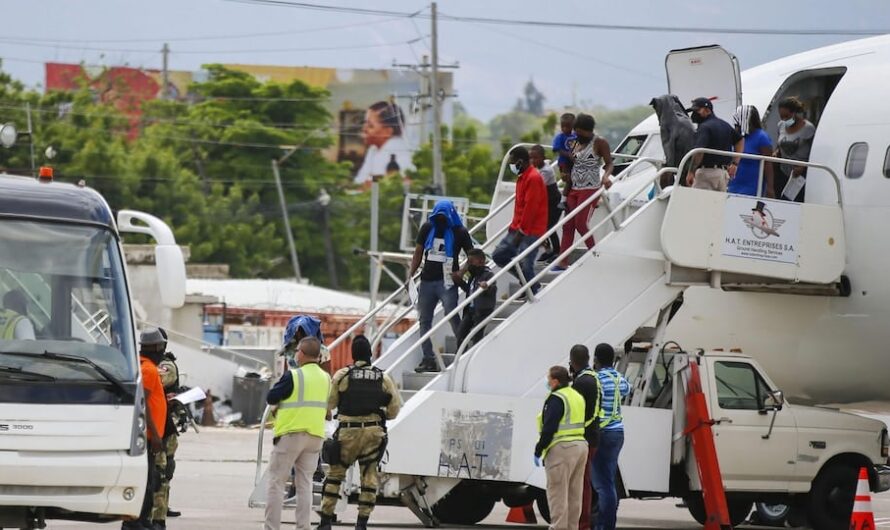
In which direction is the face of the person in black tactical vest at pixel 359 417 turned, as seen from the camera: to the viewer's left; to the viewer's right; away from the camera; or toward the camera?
away from the camera

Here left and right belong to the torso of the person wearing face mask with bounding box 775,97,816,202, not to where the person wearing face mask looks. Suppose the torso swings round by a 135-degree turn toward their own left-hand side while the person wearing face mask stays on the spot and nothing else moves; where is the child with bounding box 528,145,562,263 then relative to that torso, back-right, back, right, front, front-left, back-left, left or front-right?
back

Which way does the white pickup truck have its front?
to the viewer's right

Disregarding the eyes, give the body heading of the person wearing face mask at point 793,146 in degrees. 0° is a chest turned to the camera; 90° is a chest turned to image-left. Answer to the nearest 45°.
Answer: approximately 45°

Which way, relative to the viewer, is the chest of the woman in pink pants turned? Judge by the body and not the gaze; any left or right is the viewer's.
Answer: facing the viewer and to the left of the viewer

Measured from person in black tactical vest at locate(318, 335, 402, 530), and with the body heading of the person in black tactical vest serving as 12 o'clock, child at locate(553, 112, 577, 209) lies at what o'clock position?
The child is roughly at 1 o'clock from the person in black tactical vest.

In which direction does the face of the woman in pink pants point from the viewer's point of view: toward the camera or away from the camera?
toward the camera

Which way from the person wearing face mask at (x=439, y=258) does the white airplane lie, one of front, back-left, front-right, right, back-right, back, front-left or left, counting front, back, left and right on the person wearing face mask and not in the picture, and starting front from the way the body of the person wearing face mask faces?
back-left

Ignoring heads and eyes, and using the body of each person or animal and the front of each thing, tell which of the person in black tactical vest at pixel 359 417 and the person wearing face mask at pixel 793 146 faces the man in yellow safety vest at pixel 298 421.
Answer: the person wearing face mask

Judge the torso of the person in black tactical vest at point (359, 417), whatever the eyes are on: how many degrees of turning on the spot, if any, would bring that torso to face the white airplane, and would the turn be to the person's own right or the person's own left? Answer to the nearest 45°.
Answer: approximately 45° to the person's own right

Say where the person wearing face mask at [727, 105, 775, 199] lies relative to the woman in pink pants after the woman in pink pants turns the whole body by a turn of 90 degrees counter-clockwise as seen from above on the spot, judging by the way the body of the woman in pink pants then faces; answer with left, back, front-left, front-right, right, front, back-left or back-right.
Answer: front-left

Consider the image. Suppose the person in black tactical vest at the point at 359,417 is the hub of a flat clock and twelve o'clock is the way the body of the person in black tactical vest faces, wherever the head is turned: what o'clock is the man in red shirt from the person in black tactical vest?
The man in red shirt is roughly at 1 o'clock from the person in black tactical vest.

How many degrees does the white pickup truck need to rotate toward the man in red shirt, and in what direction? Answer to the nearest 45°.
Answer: approximately 180°

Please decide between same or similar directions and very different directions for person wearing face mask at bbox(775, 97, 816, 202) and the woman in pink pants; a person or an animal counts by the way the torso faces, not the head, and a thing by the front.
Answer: same or similar directions

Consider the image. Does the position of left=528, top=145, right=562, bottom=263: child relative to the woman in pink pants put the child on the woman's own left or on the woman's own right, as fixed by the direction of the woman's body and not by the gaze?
on the woman's own right

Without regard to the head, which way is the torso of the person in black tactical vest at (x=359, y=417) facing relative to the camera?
away from the camera

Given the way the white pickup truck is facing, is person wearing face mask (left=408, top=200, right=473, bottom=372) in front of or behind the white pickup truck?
behind
